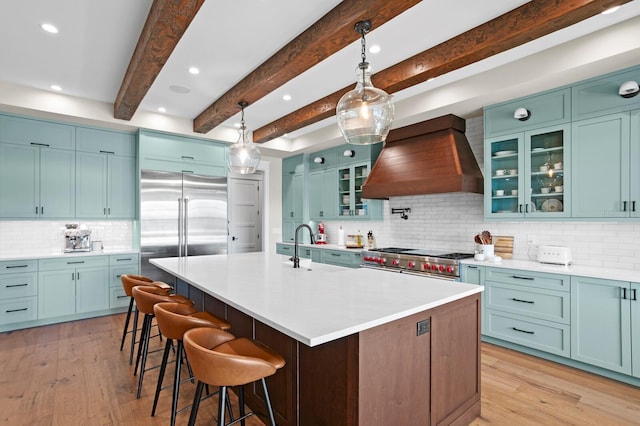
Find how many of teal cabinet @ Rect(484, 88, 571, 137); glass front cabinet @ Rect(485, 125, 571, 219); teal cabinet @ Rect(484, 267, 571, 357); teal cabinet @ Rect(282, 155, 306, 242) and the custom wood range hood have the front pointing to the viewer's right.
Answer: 0

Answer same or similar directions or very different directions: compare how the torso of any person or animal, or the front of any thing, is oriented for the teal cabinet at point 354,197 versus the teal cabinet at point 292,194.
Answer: same or similar directions

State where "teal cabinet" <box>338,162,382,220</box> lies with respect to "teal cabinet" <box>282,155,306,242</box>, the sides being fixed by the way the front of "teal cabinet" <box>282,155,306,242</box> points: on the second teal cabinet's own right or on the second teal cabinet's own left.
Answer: on the second teal cabinet's own left

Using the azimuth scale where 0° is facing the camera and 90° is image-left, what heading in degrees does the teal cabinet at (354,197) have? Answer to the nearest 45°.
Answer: approximately 45°

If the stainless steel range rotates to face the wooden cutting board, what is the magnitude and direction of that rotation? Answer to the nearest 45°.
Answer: approximately 135° to its left

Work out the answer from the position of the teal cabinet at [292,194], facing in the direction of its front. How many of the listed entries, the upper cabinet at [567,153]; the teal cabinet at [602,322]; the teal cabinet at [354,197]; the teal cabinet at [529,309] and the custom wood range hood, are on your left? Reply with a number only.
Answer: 5

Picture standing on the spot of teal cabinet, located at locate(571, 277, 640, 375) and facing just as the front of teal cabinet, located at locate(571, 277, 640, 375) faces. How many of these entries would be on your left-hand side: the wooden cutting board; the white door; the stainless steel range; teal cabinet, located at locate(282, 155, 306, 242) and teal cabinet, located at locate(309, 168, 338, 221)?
0

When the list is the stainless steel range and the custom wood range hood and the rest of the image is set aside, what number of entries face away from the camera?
0

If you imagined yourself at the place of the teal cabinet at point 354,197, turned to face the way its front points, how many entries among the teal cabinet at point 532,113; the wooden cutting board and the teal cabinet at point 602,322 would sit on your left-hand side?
3

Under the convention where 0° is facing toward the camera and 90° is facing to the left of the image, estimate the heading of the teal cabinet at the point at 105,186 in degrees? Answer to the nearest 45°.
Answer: approximately 0°

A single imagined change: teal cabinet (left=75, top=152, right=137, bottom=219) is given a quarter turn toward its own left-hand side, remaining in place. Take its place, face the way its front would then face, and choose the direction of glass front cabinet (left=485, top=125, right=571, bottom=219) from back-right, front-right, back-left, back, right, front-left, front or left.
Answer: front-right

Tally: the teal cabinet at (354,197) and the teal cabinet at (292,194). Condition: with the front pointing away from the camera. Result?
0

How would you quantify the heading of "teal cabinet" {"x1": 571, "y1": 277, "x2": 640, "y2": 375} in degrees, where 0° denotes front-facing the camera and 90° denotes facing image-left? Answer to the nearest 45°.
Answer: approximately 45°

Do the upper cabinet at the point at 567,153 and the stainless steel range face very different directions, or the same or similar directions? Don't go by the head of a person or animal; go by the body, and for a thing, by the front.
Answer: same or similar directions

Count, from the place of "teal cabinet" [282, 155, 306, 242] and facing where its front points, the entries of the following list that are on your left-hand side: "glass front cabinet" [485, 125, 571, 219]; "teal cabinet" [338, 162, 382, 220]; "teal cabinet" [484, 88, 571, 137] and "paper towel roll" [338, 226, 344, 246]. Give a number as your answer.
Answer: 4

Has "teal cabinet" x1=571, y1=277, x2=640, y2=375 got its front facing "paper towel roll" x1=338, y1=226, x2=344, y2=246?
no

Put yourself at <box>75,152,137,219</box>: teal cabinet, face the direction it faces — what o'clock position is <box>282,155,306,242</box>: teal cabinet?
<box>282,155,306,242</box>: teal cabinet is roughly at 9 o'clock from <box>75,152,137,219</box>: teal cabinet.

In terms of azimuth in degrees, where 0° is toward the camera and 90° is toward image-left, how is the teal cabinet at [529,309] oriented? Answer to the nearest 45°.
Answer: approximately 45°

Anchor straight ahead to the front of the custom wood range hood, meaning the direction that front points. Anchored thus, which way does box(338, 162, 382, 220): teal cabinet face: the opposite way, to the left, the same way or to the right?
the same way
